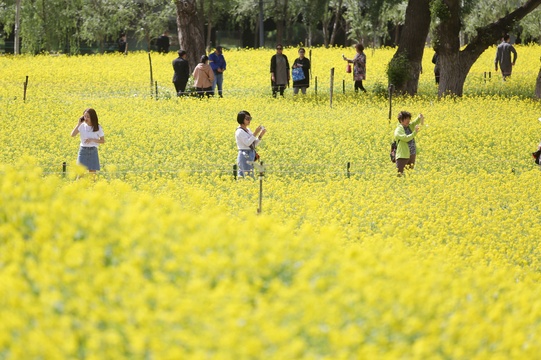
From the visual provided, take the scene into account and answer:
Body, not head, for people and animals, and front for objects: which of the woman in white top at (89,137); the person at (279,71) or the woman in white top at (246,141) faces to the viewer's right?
the woman in white top at (246,141)

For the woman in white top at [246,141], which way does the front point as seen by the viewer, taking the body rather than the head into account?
to the viewer's right

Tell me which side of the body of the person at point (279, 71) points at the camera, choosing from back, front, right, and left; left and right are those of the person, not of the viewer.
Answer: front

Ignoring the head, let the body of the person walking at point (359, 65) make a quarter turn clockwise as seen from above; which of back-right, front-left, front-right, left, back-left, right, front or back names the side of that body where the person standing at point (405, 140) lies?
back

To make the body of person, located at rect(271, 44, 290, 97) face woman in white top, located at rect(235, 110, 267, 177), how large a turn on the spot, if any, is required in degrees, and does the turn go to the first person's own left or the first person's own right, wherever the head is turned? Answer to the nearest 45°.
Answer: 0° — they already face them

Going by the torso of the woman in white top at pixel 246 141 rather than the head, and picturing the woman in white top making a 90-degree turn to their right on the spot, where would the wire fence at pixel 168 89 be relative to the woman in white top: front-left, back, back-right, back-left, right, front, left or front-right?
back

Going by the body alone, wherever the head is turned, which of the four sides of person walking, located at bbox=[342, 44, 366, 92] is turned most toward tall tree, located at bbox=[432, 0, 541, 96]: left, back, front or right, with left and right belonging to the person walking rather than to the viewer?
back

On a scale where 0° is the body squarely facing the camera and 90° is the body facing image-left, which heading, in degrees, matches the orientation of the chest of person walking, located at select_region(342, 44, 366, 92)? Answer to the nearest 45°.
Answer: approximately 90°
